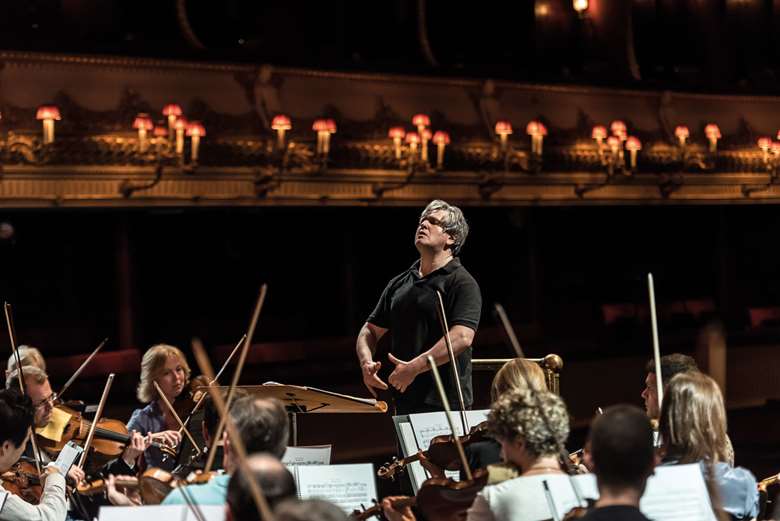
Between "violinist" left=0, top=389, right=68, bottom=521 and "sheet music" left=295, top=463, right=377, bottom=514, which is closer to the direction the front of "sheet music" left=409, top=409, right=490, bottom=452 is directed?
the sheet music

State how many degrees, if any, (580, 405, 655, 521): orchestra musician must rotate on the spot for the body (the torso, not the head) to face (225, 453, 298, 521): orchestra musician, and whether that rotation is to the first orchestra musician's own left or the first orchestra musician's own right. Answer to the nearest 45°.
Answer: approximately 135° to the first orchestra musician's own left

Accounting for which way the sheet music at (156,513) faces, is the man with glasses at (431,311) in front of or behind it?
behind

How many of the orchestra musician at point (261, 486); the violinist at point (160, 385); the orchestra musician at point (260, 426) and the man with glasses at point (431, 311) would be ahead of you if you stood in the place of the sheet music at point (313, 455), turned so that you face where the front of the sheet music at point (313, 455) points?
2

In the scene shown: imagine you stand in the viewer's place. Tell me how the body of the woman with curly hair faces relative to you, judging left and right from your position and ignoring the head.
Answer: facing away from the viewer and to the left of the viewer

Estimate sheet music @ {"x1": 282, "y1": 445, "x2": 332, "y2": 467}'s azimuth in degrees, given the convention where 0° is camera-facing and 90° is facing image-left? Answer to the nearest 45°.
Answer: approximately 0°

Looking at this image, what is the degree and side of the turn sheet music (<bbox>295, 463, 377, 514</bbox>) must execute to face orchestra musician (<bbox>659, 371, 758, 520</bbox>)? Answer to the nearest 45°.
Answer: approximately 90° to its left

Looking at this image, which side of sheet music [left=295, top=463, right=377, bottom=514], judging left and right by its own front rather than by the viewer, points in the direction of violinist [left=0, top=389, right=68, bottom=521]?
right

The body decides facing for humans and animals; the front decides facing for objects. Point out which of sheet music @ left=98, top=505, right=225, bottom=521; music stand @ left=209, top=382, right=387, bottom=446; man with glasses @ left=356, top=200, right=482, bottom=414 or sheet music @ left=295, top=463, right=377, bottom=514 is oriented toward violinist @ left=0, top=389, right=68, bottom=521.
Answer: the man with glasses
